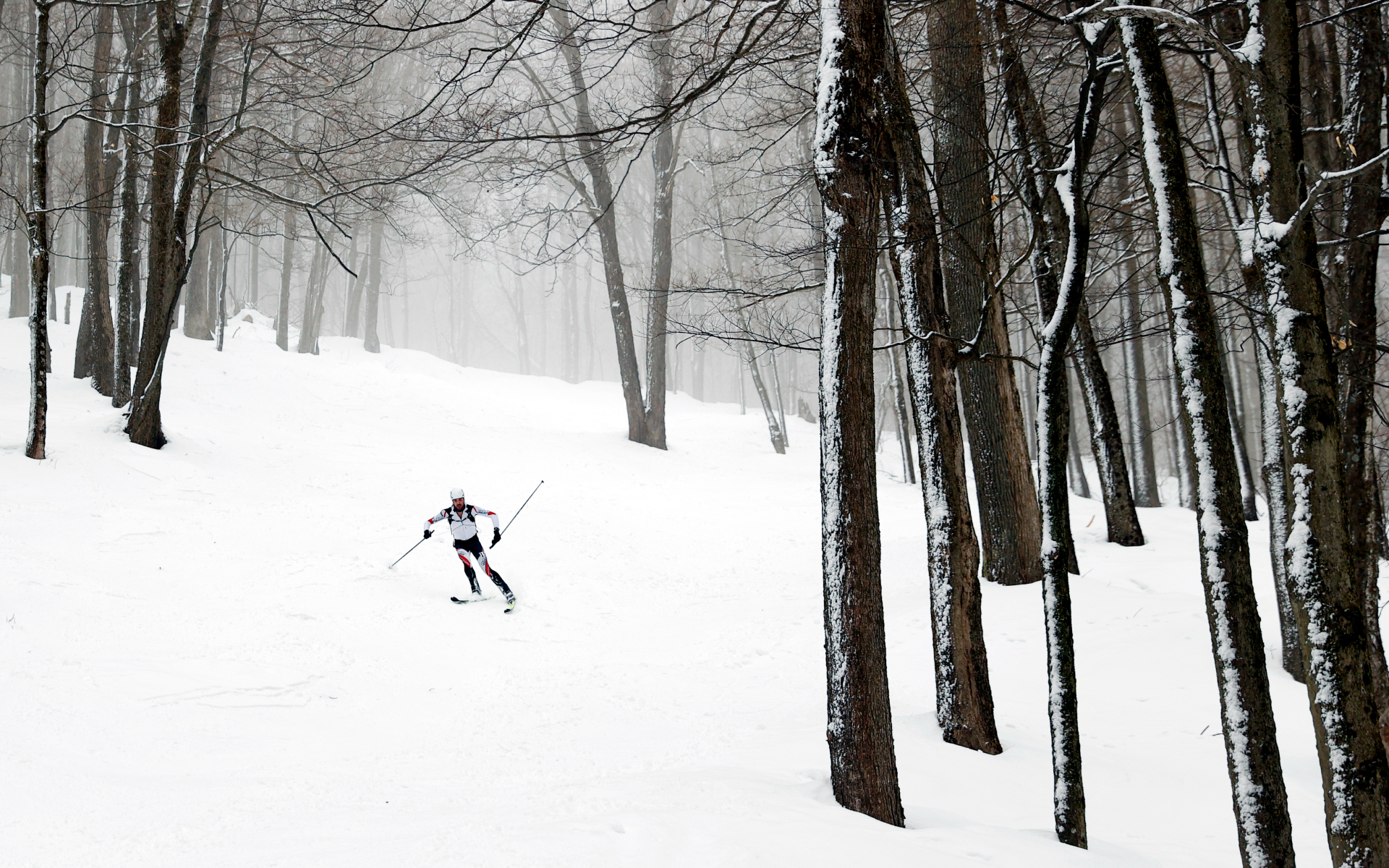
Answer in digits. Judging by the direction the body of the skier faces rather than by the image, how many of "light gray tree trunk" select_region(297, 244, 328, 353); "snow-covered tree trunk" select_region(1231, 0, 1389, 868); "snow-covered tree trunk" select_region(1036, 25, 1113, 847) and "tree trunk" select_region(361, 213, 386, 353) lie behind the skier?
2

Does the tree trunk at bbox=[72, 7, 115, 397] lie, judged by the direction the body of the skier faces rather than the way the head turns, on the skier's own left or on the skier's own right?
on the skier's own right

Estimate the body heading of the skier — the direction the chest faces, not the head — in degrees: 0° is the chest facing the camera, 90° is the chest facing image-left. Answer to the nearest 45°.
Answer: approximately 0°

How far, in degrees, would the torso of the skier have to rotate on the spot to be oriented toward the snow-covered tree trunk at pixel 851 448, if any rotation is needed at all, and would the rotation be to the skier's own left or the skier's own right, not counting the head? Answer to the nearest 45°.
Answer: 0° — they already face it

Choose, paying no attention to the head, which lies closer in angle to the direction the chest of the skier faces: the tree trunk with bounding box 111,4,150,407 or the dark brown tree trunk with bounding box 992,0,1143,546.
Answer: the dark brown tree trunk

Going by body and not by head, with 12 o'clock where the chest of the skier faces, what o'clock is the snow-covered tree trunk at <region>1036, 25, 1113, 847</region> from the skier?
The snow-covered tree trunk is roughly at 11 o'clock from the skier.

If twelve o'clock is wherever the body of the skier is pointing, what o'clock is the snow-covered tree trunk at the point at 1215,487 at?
The snow-covered tree trunk is roughly at 11 o'clock from the skier.

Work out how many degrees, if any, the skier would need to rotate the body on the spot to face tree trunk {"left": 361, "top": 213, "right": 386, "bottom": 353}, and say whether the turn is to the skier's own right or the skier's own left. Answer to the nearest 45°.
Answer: approximately 180°

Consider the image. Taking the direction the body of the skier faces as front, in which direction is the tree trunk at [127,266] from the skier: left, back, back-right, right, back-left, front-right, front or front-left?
back-right

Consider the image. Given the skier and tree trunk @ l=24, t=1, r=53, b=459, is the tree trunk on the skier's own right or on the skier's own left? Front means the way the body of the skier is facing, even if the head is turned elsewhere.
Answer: on the skier's own right

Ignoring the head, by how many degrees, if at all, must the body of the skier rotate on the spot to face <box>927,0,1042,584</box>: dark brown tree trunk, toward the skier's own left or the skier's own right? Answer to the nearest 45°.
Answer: approximately 90° to the skier's own left

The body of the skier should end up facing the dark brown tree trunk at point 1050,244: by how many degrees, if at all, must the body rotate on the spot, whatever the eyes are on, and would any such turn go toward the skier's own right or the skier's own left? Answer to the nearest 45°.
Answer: approximately 45° to the skier's own left
